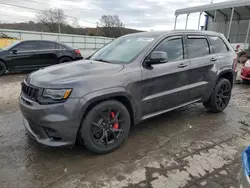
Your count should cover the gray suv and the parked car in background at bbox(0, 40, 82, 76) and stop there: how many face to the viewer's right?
0

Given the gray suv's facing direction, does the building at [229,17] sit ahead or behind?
behind

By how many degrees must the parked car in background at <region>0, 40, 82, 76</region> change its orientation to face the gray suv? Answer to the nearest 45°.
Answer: approximately 90° to its left

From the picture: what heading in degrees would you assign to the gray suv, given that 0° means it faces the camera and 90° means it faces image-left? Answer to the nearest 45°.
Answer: approximately 45°

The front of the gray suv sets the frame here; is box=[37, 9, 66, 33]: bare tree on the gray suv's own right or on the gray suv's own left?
on the gray suv's own right

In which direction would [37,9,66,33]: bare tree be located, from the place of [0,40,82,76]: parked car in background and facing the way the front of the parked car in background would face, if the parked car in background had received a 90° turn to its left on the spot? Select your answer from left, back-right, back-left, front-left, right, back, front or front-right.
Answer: back

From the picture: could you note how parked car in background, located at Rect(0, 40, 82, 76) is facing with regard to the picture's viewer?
facing to the left of the viewer

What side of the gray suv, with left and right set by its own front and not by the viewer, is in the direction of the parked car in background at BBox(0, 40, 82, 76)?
right

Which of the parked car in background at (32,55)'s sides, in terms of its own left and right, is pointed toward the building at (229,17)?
back
